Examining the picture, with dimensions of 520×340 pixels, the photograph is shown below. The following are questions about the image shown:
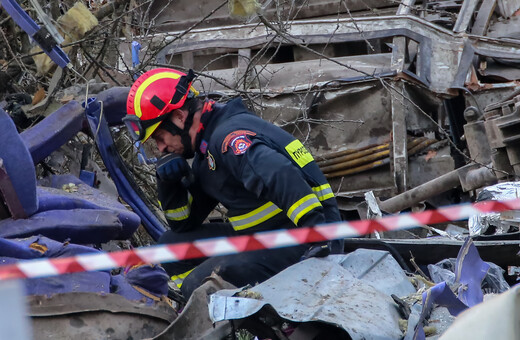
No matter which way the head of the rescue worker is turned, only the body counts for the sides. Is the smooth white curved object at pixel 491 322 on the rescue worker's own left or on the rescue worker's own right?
on the rescue worker's own left

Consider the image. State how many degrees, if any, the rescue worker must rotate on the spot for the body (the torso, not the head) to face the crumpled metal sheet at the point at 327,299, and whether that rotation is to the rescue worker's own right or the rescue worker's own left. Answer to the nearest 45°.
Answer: approximately 90° to the rescue worker's own left

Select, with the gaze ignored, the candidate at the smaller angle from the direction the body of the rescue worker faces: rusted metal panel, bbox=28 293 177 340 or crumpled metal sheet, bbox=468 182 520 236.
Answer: the rusted metal panel

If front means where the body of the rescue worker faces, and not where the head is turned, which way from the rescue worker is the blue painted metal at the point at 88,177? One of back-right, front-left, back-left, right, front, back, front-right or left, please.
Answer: front-right

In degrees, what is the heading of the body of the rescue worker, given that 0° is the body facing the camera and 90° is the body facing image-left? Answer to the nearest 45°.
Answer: approximately 90°

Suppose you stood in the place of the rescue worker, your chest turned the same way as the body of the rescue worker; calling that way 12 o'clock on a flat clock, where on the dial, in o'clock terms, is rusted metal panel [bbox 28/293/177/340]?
The rusted metal panel is roughly at 10 o'clock from the rescue worker.

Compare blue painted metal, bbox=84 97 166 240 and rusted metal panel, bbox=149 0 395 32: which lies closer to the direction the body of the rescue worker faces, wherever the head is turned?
the blue painted metal

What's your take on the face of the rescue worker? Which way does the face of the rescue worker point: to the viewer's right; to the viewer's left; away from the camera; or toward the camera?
to the viewer's left

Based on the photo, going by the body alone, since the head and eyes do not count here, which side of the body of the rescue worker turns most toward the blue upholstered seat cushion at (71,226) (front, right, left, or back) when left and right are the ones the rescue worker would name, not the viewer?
front

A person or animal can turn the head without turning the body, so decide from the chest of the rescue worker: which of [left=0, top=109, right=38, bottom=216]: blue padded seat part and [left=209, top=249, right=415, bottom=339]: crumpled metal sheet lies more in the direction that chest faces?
the blue padded seat part
